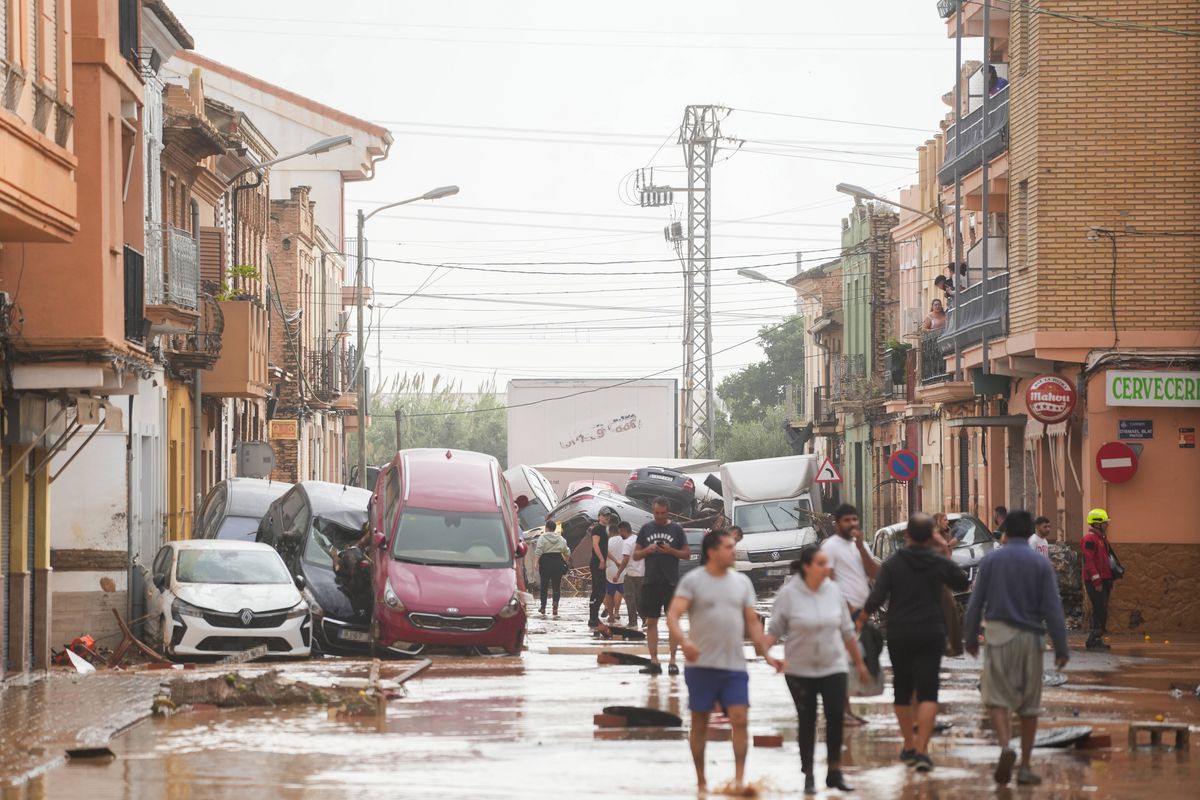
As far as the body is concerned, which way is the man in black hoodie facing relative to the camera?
away from the camera

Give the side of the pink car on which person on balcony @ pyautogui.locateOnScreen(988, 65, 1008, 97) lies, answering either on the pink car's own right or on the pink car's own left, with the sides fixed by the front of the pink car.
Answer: on the pink car's own left

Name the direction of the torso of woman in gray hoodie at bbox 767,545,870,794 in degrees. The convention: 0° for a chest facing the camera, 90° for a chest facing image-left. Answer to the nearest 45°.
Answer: approximately 0°

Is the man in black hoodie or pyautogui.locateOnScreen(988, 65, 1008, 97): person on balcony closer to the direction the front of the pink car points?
the man in black hoodie

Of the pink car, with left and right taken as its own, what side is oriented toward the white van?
back

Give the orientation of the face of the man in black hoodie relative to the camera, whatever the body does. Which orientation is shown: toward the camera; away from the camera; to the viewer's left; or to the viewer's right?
away from the camera

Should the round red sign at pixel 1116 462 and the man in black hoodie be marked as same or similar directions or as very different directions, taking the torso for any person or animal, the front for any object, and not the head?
very different directions
